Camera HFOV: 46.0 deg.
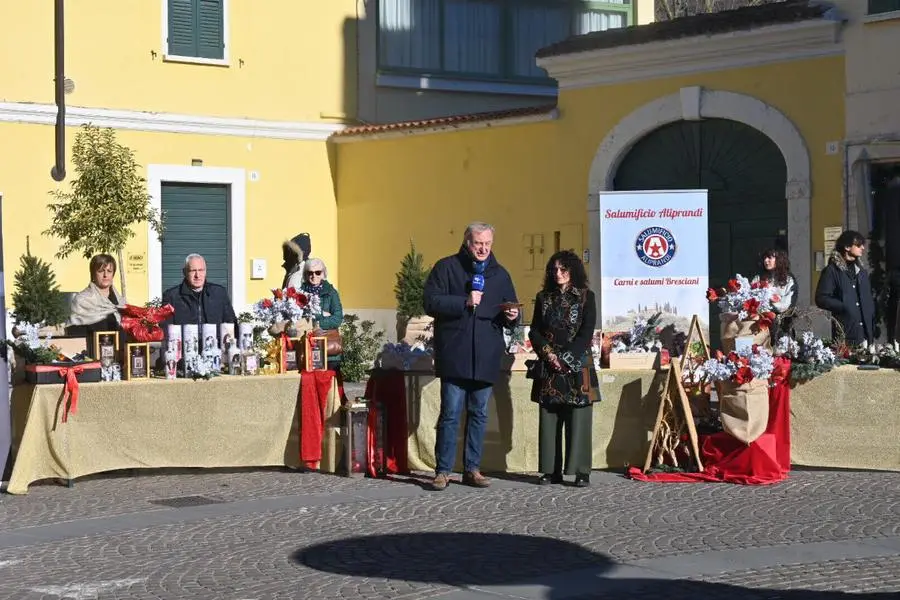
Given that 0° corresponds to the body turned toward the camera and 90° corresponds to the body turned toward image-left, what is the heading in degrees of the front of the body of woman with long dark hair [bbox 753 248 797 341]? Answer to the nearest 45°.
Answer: approximately 45°

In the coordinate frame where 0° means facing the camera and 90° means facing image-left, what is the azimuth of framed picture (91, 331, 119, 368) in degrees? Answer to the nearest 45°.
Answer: approximately 0°

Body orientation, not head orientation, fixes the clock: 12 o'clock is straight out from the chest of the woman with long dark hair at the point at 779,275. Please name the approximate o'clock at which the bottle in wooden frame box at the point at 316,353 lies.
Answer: The bottle in wooden frame box is roughly at 1 o'clock from the woman with long dark hair.

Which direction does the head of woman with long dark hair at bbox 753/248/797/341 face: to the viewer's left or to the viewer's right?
to the viewer's left

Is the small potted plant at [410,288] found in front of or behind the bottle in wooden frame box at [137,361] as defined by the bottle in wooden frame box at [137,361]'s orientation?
behind

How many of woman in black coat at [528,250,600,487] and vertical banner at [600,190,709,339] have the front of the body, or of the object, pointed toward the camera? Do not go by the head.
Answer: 2

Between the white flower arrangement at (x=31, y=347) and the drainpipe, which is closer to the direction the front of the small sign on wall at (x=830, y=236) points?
the white flower arrangement
